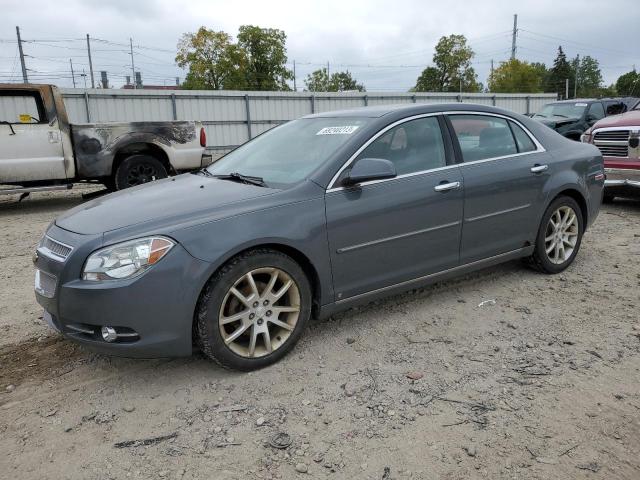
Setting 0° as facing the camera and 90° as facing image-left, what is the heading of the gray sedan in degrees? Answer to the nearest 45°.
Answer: approximately 45°

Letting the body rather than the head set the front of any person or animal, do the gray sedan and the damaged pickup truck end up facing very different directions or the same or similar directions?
same or similar directions

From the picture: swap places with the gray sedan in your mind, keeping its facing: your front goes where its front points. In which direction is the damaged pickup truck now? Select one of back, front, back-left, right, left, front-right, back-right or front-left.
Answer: right

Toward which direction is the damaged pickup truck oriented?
to the viewer's left

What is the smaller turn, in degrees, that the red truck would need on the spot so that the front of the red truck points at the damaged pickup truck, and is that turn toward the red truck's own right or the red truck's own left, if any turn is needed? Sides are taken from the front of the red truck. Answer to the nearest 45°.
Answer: approximately 45° to the red truck's own right

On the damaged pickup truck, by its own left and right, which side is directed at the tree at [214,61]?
right

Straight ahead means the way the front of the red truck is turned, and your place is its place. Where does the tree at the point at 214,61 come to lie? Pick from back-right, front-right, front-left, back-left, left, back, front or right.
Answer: right

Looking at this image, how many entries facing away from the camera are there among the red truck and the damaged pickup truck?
0

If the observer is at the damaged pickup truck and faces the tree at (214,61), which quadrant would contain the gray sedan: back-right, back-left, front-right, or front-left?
back-right

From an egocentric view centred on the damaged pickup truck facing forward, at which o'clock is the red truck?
The red truck is roughly at 7 o'clock from the damaged pickup truck.

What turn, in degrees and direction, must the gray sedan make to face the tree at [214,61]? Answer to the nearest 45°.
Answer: approximately 135° to its right

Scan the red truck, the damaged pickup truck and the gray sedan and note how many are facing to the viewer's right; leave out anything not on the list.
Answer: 0

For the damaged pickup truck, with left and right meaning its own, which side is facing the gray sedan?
left

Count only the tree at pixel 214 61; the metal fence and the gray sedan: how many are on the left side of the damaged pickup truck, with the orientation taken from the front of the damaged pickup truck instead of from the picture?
1

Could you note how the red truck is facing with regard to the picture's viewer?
facing the viewer and to the left of the viewer
